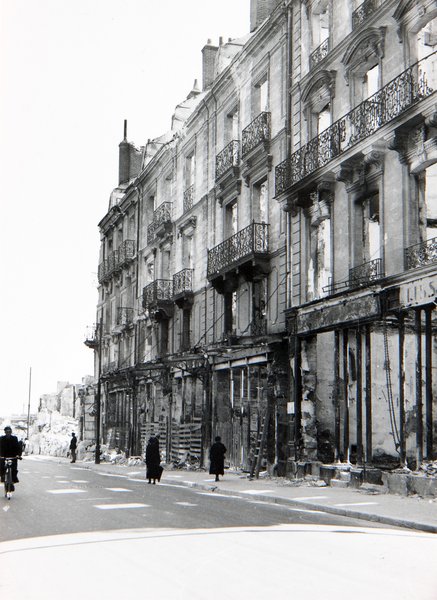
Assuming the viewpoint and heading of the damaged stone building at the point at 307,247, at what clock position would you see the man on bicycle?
The man on bicycle is roughly at 12 o'clock from the damaged stone building.

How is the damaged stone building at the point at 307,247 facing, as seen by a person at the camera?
facing the viewer and to the left of the viewer

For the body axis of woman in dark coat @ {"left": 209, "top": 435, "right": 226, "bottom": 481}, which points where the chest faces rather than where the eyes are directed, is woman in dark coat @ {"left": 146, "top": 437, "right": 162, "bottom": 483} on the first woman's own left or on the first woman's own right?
on the first woman's own left

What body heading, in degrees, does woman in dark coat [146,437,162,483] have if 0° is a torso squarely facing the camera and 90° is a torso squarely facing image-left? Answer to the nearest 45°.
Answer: approximately 180°

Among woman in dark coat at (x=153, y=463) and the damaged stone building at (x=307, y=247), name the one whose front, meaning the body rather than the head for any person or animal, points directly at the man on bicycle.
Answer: the damaged stone building

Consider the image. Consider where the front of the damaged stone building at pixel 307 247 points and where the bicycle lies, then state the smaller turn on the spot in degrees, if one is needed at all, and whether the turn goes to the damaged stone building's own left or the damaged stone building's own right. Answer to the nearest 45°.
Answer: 0° — it already faces it

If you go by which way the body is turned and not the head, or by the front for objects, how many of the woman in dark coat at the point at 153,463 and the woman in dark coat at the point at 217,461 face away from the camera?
2

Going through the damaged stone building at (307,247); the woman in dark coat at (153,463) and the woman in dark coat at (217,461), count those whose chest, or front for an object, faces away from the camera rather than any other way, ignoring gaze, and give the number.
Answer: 2

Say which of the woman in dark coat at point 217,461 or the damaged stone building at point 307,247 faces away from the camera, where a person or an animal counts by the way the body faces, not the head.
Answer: the woman in dark coat

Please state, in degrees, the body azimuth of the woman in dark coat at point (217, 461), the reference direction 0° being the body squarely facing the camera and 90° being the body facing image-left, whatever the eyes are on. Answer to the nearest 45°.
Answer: approximately 180°

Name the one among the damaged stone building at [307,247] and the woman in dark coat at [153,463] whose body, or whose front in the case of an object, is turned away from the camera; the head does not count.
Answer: the woman in dark coat
